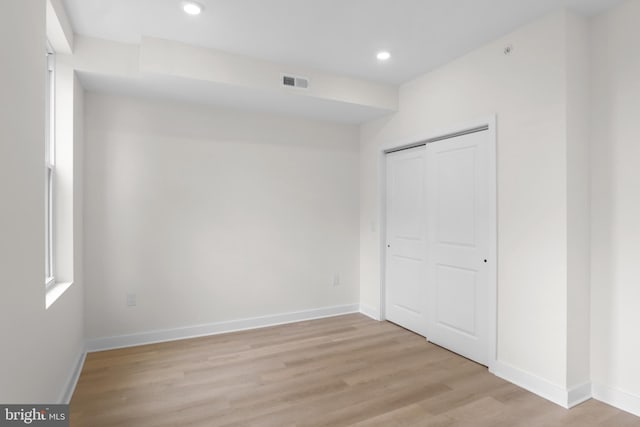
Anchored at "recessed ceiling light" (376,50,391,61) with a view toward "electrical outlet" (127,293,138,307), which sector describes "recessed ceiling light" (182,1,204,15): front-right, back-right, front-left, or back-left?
front-left

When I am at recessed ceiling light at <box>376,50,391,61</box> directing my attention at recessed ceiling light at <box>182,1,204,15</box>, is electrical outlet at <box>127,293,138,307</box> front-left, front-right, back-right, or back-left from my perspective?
front-right

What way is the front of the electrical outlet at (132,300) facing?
toward the camera

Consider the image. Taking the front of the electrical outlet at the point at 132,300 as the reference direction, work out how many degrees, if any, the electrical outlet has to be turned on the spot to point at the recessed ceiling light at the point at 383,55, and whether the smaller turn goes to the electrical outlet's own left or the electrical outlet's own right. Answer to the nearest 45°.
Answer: approximately 45° to the electrical outlet's own left
